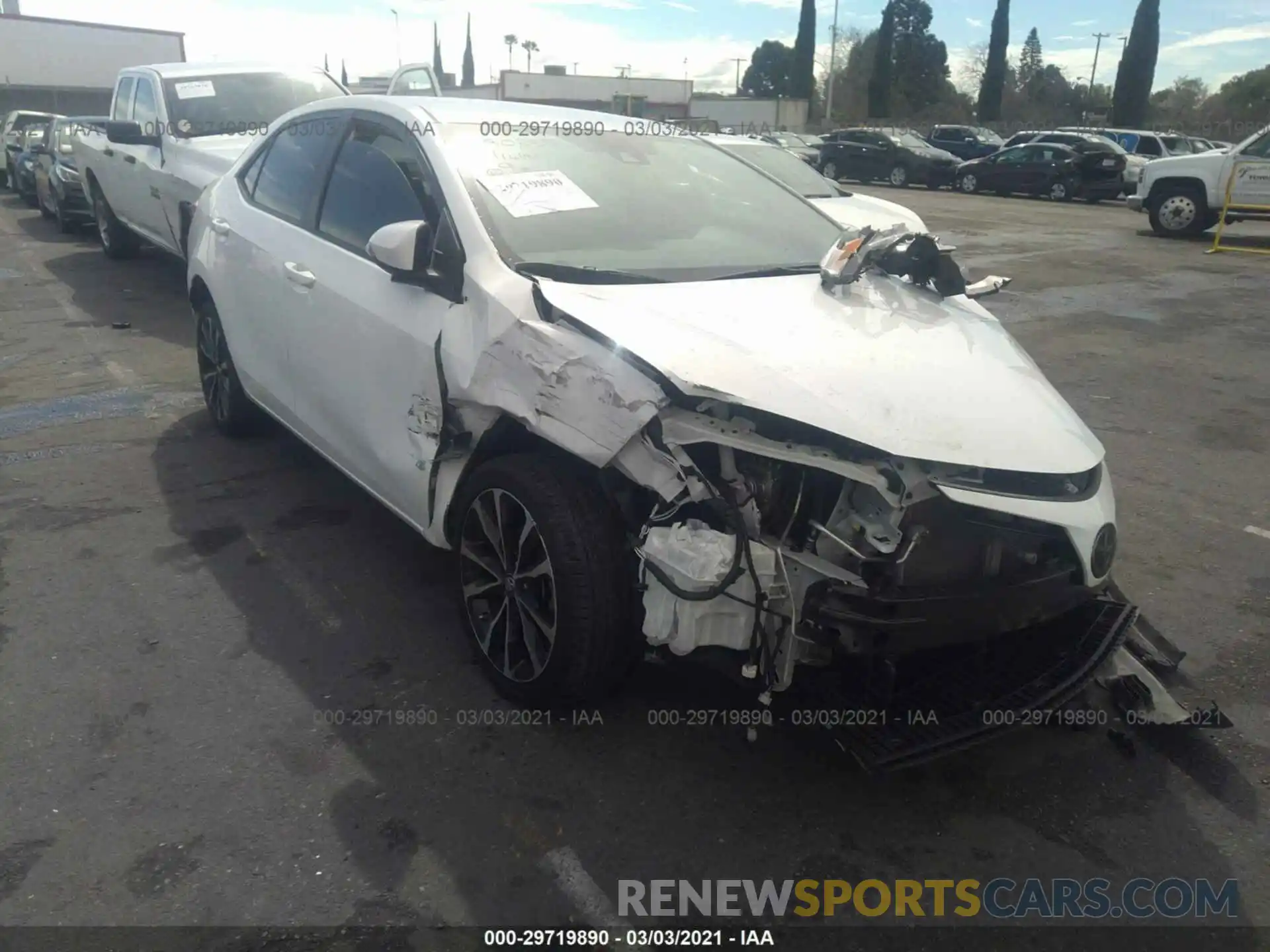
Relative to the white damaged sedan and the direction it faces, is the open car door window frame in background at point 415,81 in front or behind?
behind

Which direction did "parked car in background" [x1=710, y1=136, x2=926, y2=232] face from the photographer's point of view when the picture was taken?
facing the viewer and to the right of the viewer

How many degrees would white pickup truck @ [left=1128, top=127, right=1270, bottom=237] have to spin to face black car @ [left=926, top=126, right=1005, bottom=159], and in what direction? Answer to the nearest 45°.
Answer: approximately 90° to its right

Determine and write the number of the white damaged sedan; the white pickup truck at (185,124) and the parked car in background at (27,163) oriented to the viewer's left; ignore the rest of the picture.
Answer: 0

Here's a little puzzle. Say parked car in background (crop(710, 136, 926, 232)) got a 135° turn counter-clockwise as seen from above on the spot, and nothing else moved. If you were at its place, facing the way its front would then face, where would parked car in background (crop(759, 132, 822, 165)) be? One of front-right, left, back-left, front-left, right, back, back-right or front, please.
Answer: front

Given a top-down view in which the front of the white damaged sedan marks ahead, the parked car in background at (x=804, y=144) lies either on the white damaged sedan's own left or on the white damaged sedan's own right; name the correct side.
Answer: on the white damaged sedan's own left

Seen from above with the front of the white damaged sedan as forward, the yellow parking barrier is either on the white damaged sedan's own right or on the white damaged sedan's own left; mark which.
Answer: on the white damaged sedan's own left

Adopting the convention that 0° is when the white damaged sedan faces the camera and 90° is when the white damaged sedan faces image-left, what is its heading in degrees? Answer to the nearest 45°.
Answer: approximately 315°

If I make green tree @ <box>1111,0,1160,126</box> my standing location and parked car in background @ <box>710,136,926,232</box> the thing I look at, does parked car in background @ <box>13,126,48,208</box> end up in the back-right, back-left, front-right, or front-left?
front-right

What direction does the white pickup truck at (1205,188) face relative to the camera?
to the viewer's left

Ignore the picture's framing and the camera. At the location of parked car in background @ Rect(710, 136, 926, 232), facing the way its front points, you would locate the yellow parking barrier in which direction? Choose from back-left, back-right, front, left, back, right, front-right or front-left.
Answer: left

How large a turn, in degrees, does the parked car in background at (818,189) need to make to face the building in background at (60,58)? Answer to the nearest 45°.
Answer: approximately 180°
